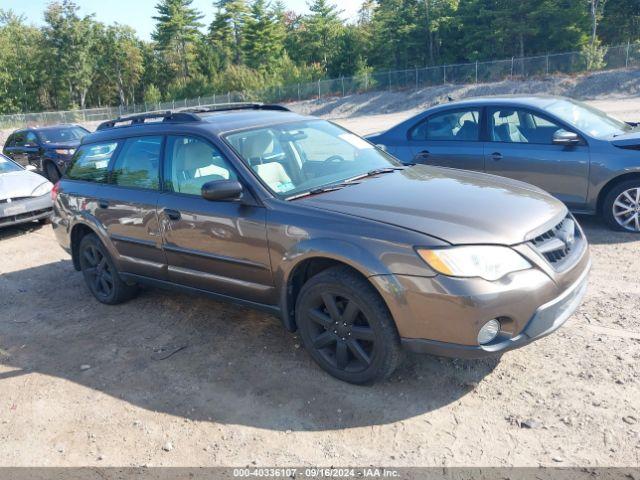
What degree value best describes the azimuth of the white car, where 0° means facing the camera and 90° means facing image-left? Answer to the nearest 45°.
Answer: approximately 315°

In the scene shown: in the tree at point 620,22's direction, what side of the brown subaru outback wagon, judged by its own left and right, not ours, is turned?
left

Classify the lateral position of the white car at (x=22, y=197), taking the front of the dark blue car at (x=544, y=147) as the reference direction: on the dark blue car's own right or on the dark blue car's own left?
on the dark blue car's own right

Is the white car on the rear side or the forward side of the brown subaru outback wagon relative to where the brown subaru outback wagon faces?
on the rear side

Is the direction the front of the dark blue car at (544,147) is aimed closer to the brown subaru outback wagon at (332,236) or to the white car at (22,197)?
the brown subaru outback wagon

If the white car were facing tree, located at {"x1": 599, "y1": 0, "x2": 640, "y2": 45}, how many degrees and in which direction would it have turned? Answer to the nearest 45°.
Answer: approximately 90° to its left

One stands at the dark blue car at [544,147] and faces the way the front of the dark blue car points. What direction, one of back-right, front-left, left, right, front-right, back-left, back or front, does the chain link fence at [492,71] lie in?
back-left

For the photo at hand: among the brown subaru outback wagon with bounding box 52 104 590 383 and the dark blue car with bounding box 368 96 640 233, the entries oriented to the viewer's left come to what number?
0

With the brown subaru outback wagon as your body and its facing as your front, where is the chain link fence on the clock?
The chain link fence is roughly at 8 o'clock from the brown subaru outback wagon.

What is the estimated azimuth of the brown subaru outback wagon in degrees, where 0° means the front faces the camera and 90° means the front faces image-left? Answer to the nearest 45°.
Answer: approximately 315°

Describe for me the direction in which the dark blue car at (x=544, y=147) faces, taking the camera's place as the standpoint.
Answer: facing the viewer and to the right of the viewer
